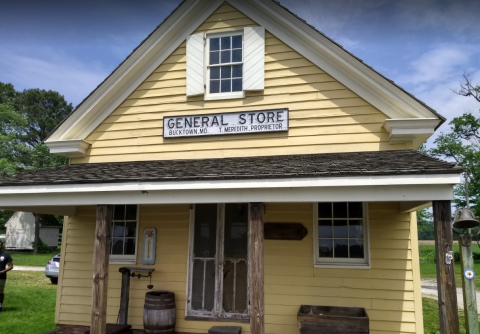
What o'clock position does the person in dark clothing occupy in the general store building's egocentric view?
The person in dark clothing is roughly at 4 o'clock from the general store building.

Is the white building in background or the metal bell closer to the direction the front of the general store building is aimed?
the metal bell

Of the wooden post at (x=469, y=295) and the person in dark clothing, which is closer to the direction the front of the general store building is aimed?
the wooden post

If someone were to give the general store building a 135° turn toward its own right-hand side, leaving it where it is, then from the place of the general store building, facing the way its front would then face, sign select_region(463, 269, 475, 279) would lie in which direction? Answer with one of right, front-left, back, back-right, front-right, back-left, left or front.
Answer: back

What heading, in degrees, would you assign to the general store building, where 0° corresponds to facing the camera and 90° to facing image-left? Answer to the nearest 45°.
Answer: approximately 0°

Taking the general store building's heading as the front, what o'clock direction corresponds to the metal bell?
The metal bell is roughly at 10 o'clock from the general store building.

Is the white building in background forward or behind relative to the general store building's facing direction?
behind

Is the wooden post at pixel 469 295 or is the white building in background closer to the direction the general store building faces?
the wooden post
